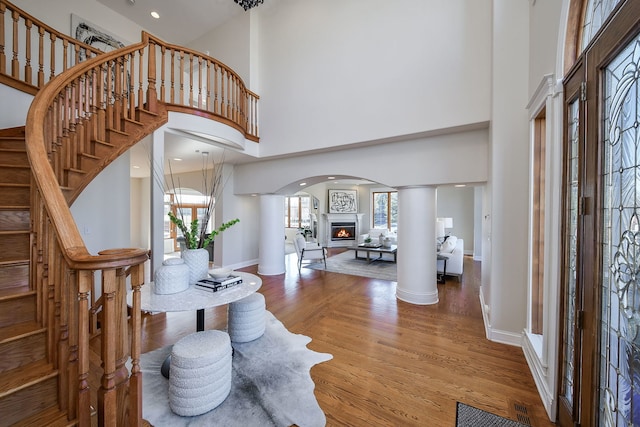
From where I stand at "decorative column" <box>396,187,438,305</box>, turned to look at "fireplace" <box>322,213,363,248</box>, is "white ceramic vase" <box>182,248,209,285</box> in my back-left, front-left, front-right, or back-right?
back-left

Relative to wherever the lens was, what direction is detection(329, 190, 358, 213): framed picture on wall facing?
facing the viewer

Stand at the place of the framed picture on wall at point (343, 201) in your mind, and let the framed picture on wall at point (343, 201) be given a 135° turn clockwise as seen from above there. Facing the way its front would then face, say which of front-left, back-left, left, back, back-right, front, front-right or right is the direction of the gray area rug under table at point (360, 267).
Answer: back-left

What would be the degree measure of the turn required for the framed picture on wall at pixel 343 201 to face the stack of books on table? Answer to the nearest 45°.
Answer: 0° — it already faces it

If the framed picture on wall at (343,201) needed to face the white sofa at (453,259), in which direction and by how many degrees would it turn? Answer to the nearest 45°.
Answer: approximately 45° to its left

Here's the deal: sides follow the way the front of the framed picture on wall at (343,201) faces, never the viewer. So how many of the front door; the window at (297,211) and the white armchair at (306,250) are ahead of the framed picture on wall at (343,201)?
2

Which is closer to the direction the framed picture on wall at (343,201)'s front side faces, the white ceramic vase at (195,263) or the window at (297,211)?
the white ceramic vase

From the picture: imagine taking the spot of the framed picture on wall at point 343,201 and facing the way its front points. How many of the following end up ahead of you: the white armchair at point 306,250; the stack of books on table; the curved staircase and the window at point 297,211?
3

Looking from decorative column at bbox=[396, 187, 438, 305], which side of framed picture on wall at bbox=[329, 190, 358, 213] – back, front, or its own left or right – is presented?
front

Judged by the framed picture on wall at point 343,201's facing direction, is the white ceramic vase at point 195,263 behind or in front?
in front

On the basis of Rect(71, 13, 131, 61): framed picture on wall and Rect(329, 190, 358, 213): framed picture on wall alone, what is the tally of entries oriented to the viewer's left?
0

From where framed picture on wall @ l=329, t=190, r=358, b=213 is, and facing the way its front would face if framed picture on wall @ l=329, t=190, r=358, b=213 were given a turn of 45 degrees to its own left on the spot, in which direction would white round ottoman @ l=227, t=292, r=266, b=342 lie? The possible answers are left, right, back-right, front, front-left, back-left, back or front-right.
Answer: front-right

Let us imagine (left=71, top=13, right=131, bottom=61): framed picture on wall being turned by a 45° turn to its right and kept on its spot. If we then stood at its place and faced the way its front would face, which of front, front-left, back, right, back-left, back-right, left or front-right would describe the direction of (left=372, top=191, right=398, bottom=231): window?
left

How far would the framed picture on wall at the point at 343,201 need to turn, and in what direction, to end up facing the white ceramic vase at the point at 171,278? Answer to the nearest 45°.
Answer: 0° — it already faces it

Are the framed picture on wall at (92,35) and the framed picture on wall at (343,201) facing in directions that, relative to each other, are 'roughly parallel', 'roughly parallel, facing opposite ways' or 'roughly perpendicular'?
roughly perpendicular

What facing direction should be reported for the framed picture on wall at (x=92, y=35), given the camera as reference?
facing the viewer and to the right of the viewer

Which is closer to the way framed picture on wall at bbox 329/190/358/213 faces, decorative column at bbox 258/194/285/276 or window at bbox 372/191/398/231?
the decorative column
